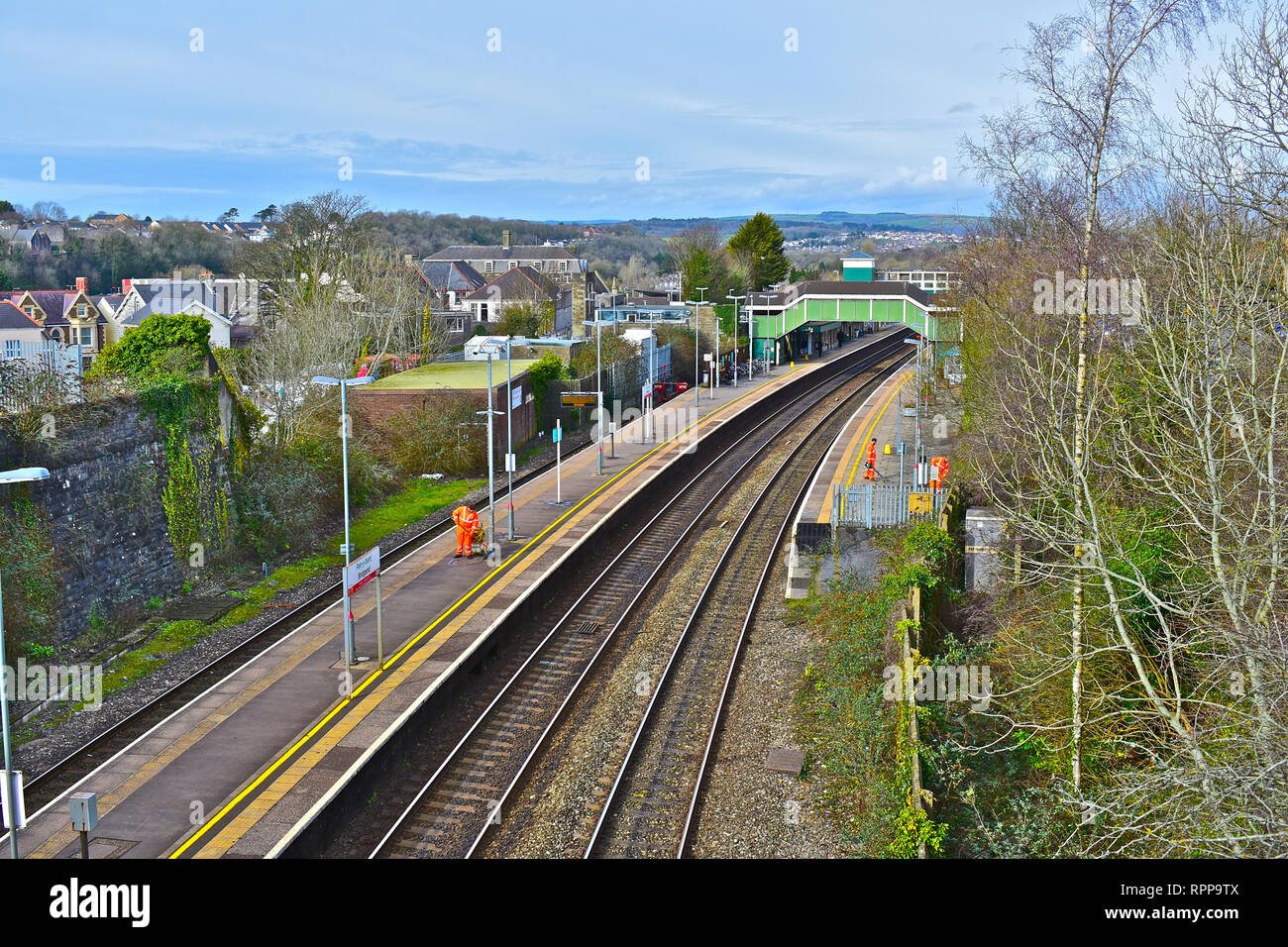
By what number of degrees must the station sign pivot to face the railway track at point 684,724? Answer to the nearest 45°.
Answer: approximately 45° to its left

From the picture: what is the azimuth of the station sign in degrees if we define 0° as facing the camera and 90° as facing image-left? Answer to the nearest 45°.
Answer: approximately 315°

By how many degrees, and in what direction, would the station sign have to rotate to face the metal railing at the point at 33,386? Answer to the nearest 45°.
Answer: approximately 180°

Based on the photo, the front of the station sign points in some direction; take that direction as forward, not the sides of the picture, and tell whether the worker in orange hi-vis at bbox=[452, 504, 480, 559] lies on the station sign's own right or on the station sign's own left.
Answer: on the station sign's own left

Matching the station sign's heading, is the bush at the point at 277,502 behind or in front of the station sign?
behind

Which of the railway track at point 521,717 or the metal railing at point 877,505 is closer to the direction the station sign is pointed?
the railway track

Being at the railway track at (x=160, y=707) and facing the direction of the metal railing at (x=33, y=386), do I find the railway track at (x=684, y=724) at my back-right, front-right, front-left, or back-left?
back-right
